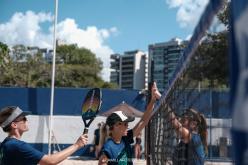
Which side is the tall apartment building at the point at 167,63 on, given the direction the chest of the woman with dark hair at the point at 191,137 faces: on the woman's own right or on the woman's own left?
on the woman's own right

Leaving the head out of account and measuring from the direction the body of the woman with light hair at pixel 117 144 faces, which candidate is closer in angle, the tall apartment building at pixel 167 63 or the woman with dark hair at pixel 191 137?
the woman with dark hair

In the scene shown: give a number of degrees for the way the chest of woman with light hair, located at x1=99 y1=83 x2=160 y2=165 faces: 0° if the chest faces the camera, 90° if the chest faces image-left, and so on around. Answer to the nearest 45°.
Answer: approximately 315°

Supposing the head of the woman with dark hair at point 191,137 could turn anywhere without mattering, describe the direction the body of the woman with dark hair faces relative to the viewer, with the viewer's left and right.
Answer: facing to the left of the viewer

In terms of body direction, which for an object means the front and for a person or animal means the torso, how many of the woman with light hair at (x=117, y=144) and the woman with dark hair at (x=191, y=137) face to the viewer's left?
1

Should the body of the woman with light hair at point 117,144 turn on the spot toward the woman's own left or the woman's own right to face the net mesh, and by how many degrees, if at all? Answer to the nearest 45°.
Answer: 0° — they already face it

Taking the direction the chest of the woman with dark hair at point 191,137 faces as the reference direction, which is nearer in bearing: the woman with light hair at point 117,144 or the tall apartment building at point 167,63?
the woman with light hair

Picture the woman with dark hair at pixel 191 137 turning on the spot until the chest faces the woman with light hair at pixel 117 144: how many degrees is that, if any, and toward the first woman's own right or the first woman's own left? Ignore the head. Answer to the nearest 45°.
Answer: approximately 45° to the first woman's own right
